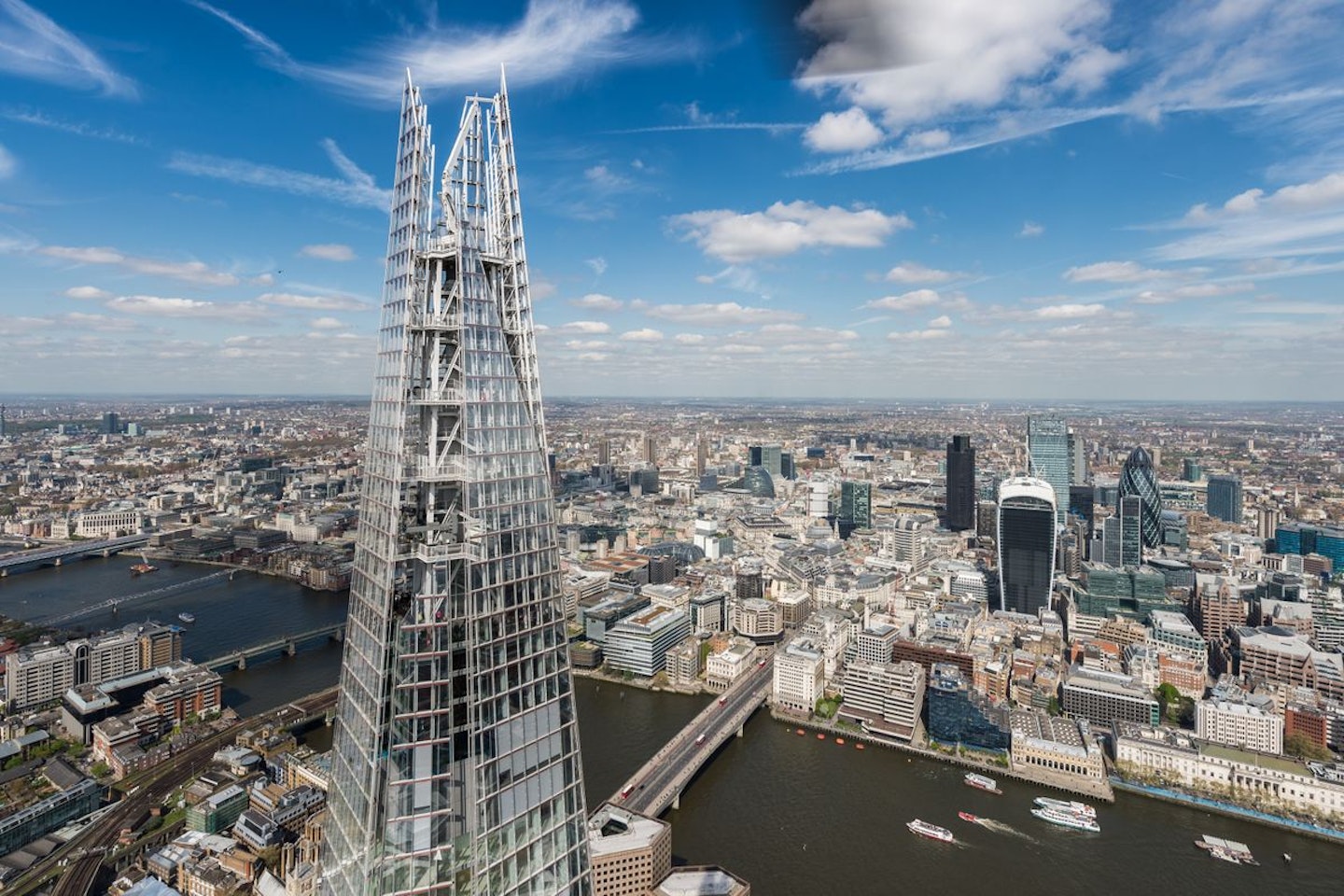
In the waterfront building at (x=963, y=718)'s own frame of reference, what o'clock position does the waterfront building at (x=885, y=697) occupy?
the waterfront building at (x=885, y=697) is roughly at 2 o'clock from the waterfront building at (x=963, y=718).

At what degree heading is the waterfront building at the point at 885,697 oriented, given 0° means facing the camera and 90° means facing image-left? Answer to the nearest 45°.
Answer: approximately 45°

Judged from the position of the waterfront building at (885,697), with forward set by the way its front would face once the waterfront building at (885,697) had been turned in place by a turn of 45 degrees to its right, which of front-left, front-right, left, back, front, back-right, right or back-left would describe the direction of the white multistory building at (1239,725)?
back

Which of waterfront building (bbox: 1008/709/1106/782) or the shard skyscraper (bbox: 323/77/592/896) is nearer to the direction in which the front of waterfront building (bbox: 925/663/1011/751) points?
the shard skyscraper

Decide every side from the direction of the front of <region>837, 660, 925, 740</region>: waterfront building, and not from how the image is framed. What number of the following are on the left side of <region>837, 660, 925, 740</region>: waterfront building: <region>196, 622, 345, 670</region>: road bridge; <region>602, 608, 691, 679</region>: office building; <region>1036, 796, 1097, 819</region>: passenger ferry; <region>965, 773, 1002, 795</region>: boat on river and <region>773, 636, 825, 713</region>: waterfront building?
2

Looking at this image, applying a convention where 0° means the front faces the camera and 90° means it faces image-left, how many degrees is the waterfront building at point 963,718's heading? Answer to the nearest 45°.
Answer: approximately 45°

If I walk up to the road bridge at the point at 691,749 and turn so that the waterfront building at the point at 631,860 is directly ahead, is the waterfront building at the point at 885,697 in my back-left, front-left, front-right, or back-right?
back-left
